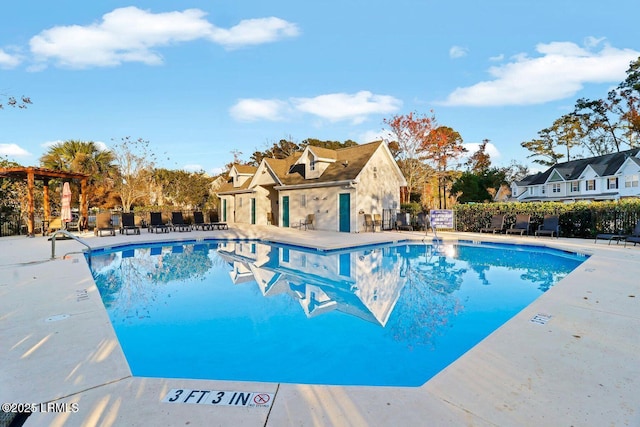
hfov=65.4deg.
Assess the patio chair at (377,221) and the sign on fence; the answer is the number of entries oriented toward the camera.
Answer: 2

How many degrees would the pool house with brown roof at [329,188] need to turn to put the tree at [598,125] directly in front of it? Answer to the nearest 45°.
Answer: approximately 180°

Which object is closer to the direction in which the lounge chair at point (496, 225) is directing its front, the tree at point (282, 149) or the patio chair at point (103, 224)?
the patio chair

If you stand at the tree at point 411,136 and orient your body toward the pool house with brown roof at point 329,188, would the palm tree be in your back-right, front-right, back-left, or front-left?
front-right

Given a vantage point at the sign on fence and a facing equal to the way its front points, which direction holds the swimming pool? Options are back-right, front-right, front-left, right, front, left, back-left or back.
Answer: front

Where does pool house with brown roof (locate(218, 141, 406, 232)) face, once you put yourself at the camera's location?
facing the viewer and to the left of the viewer

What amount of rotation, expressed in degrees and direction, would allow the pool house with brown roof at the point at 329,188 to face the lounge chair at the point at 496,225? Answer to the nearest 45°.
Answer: approximately 90° to its left

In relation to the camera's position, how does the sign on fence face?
facing the viewer

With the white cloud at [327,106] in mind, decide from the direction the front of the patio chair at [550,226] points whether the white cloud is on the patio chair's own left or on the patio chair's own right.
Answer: on the patio chair's own right

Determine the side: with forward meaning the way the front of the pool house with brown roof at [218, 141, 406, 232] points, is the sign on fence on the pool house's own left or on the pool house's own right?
on the pool house's own left

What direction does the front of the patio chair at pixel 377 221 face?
toward the camera

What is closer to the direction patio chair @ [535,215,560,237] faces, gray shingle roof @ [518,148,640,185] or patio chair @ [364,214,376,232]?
the patio chair @ [364,214,376,232]

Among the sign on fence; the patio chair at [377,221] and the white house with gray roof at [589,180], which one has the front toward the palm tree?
the white house with gray roof

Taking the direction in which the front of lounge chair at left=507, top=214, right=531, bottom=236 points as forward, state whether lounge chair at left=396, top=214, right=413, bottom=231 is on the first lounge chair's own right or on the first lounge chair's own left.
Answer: on the first lounge chair's own right
